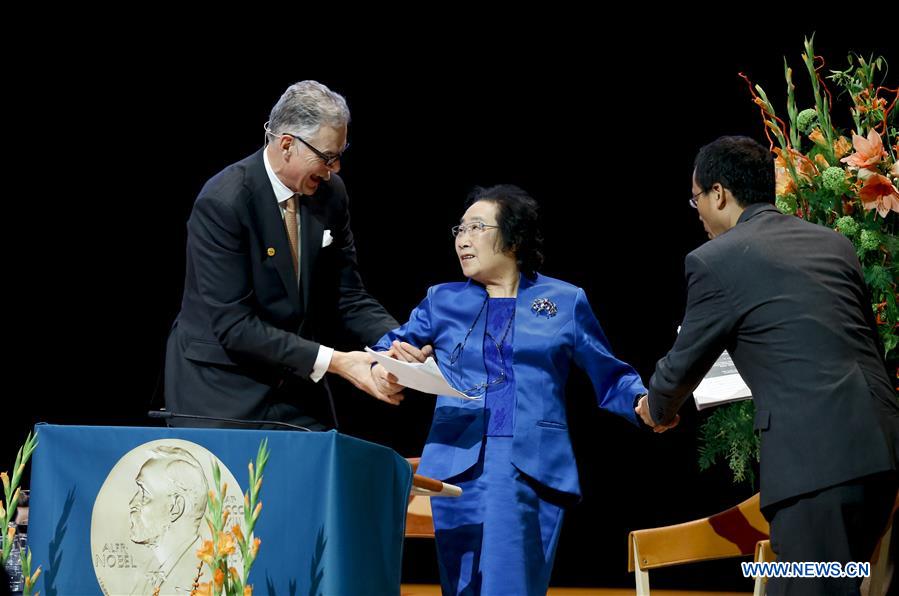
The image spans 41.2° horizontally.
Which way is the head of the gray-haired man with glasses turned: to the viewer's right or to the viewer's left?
to the viewer's right

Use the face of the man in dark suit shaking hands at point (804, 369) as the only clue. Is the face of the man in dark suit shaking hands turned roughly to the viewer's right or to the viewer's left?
to the viewer's left

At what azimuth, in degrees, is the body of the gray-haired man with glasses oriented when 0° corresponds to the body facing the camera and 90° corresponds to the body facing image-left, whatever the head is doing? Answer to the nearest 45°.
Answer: approximately 315°

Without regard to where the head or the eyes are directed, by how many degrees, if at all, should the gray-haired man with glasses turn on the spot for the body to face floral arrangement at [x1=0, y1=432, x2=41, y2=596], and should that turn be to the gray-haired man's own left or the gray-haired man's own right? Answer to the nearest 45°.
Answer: approximately 90° to the gray-haired man's own right

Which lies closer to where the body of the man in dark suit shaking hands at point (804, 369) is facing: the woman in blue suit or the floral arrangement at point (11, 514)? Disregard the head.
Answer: the woman in blue suit

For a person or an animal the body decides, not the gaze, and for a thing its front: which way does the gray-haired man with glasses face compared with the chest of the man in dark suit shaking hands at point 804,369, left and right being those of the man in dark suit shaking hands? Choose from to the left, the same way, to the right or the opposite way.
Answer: the opposite way

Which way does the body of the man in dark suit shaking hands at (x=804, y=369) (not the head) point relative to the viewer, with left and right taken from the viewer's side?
facing away from the viewer and to the left of the viewer

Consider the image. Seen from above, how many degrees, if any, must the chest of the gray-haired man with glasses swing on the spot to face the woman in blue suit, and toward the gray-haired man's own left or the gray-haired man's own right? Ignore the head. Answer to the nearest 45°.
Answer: approximately 45° to the gray-haired man's own left
